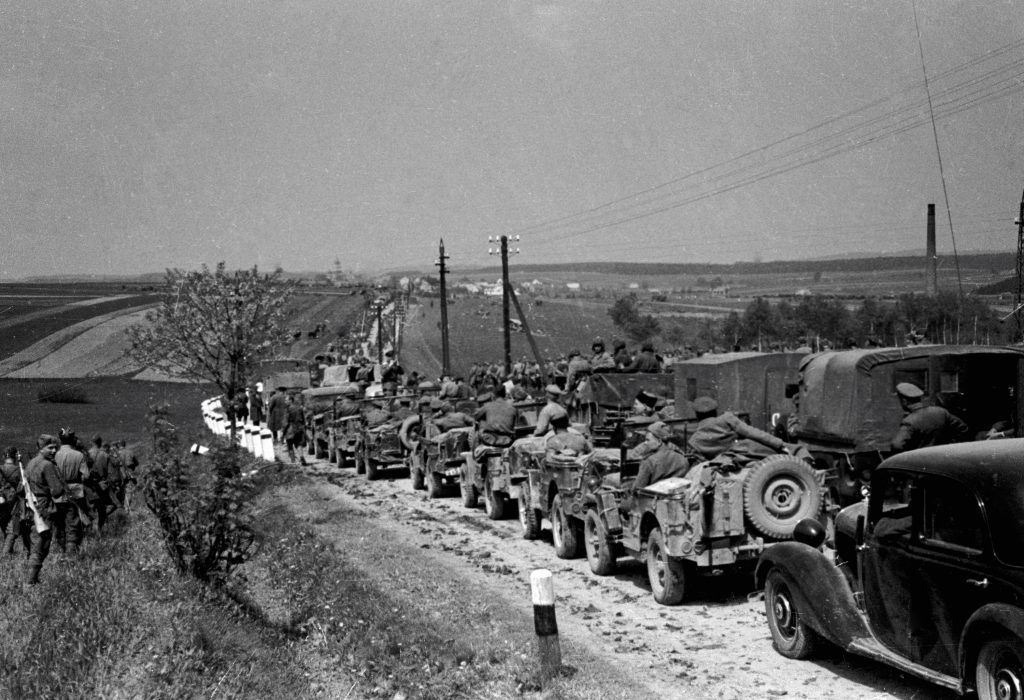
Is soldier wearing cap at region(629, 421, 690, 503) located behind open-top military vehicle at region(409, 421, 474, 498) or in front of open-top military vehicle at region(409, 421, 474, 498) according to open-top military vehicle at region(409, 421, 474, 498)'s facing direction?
behind

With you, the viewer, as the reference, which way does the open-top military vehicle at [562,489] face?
facing away from the viewer and to the left of the viewer

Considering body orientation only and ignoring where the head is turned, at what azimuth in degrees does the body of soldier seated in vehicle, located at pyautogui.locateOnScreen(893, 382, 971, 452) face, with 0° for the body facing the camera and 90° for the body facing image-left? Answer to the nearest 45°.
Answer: approximately 135°

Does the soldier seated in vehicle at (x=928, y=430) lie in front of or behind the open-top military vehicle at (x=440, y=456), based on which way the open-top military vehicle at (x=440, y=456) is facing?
behind

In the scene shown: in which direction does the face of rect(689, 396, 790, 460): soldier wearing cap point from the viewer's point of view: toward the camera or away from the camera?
away from the camera

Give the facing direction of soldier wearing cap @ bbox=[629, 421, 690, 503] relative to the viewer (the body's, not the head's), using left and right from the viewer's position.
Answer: facing away from the viewer and to the left of the viewer

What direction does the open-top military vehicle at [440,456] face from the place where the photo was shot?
facing away from the viewer and to the left of the viewer

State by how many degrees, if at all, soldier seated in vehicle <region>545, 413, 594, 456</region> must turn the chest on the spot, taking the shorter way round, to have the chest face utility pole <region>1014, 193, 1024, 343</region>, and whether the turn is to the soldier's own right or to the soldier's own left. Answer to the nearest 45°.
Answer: approximately 90° to the soldier's own right

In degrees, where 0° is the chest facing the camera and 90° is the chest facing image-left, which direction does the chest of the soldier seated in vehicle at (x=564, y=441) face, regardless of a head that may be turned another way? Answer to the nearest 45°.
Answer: approximately 135°
